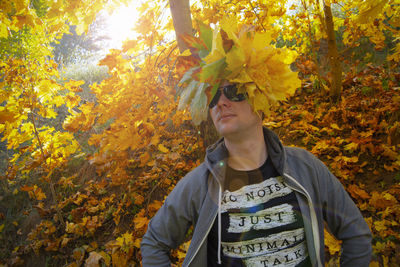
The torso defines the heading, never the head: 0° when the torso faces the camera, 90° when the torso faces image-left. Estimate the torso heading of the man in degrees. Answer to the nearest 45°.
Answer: approximately 0°

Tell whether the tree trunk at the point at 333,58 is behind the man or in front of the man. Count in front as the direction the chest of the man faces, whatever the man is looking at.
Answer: behind
